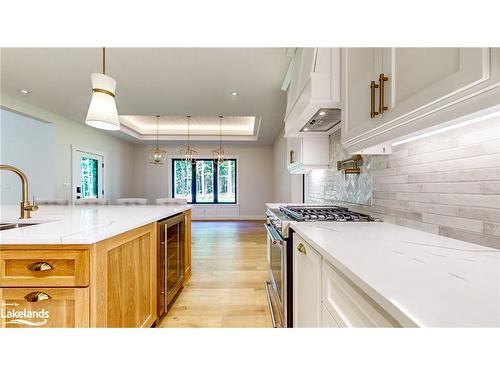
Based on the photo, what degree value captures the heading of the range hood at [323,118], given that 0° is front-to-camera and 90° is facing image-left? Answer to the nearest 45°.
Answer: approximately 90°

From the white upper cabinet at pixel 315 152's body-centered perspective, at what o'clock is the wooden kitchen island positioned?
The wooden kitchen island is roughly at 10 o'clock from the white upper cabinet.

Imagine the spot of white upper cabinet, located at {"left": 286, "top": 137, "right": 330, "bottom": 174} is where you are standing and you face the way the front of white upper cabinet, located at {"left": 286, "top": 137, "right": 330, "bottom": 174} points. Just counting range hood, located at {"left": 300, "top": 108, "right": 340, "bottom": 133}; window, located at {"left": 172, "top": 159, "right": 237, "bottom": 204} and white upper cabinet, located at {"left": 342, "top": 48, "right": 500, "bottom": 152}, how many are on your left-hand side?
2

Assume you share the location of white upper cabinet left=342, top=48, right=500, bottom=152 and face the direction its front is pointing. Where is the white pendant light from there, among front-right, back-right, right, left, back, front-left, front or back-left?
front-right

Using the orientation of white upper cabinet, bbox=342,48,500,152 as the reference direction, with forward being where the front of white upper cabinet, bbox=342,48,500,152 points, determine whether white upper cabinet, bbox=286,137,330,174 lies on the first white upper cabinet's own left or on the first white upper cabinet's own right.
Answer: on the first white upper cabinet's own right

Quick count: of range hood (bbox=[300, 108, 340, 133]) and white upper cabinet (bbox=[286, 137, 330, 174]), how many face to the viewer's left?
2

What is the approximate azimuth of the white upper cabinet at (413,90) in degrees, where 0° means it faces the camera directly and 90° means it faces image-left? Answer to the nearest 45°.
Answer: approximately 45°

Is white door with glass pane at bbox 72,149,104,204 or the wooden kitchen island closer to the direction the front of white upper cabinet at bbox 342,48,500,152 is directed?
the wooden kitchen island

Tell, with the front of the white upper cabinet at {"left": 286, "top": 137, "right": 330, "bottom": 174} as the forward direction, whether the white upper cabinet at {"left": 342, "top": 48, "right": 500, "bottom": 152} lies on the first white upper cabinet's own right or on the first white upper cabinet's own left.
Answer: on the first white upper cabinet's own left

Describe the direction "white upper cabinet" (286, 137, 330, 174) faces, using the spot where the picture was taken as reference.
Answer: facing to the left of the viewer

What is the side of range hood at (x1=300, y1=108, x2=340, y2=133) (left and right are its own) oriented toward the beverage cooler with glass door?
front
